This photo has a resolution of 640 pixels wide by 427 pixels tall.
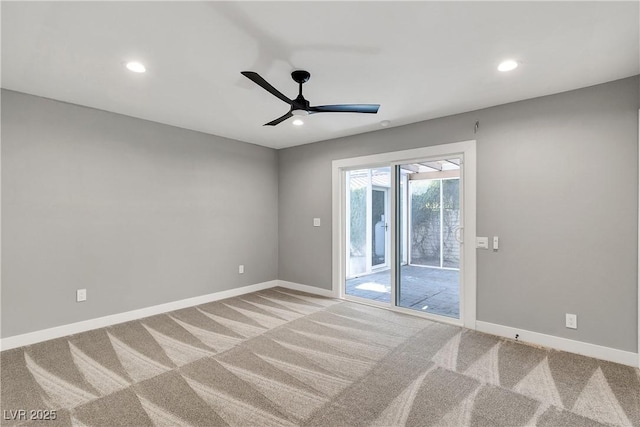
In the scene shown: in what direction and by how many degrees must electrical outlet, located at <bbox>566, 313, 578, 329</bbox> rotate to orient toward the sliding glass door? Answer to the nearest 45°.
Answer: approximately 45° to its right
